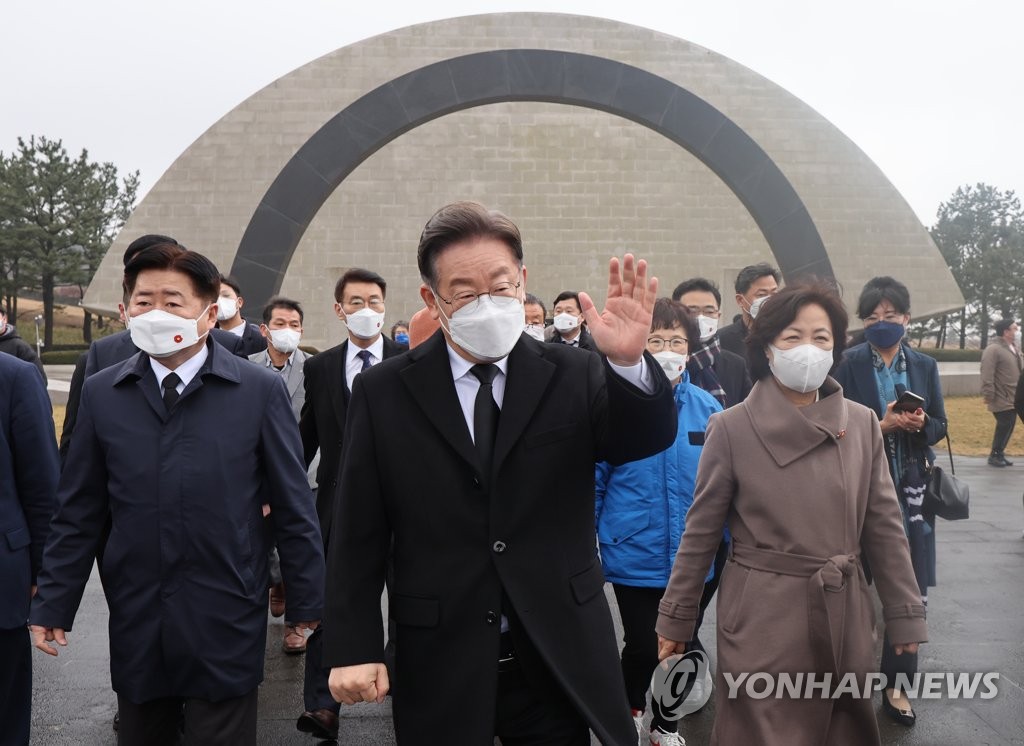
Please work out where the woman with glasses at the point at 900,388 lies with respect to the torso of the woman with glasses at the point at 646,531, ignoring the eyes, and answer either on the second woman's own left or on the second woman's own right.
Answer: on the second woman's own left

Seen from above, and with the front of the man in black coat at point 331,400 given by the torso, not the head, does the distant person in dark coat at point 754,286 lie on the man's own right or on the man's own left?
on the man's own left

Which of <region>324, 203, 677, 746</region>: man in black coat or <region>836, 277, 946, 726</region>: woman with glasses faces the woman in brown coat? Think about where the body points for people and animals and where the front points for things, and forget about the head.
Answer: the woman with glasses

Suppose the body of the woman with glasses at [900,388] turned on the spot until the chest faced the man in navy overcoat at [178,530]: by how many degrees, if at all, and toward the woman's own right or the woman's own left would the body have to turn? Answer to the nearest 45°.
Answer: approximately 45° to the woman's own right

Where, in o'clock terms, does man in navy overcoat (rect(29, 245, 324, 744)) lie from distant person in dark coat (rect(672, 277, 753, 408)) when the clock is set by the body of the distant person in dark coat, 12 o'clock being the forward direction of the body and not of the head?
The man in navy overcoat is roughly at 1 o'clock from the distant person in dark coat.

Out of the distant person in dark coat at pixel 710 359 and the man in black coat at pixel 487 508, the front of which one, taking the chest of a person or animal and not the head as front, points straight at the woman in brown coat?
the distant person in dark coat

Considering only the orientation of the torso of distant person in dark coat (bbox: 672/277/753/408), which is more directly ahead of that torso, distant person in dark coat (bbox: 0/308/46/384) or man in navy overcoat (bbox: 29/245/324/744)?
the man in navy overcoat
